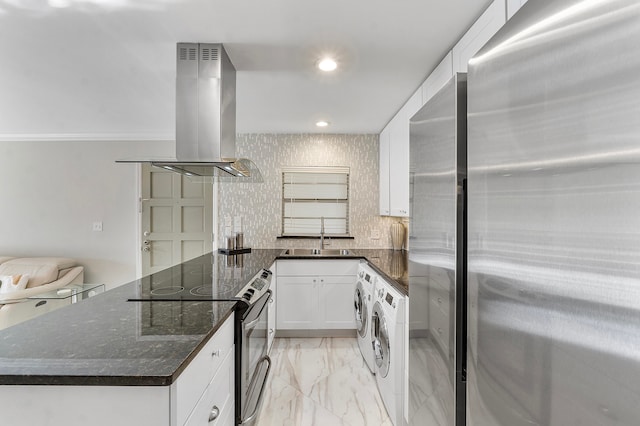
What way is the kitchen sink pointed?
toward the camera

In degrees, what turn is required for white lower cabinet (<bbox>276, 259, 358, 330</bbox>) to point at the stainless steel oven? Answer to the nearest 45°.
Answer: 0° — it already faces it

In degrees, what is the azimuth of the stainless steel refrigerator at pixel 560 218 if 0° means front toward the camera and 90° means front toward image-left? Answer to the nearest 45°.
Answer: approximately 45°

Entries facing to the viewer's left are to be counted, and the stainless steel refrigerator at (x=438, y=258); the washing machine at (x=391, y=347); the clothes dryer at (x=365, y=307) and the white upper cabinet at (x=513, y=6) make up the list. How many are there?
4

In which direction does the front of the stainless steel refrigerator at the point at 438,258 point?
to the viewer's left

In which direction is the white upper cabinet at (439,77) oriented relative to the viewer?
to the viewer's left

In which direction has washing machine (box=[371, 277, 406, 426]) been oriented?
to the viewer's left

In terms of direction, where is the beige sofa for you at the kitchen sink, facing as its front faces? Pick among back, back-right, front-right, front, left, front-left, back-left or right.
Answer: right

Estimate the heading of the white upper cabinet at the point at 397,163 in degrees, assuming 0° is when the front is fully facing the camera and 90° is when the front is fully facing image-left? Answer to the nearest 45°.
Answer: approximately 90°

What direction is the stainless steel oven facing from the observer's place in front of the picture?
facing to the right of the viewer

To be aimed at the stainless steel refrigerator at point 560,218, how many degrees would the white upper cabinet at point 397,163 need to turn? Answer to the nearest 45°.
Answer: approximately 90° to its left

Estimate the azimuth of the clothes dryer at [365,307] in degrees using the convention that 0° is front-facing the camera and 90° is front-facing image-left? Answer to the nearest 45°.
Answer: approximately 90°

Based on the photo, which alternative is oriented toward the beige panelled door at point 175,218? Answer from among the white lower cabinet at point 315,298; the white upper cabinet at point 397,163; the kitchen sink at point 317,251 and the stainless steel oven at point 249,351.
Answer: the white upper cabinet

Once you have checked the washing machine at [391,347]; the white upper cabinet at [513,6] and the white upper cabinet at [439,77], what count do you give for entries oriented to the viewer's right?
0

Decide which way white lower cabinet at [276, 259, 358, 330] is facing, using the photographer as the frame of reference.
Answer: facing the viewer

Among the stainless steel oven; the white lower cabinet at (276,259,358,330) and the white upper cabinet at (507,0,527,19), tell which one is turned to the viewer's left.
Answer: the white upper cabinet

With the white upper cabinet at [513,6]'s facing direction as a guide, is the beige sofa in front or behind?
in front
